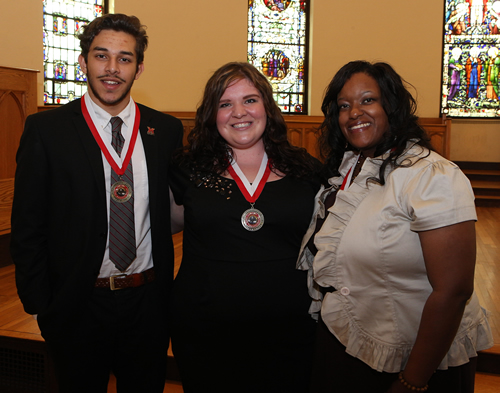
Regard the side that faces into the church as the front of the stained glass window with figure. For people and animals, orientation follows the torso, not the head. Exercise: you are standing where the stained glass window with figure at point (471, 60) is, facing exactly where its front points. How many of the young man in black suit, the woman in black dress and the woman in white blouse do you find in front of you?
3

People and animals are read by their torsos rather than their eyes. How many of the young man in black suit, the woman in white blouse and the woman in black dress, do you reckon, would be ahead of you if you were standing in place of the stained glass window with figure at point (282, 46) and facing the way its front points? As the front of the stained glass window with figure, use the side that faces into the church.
3

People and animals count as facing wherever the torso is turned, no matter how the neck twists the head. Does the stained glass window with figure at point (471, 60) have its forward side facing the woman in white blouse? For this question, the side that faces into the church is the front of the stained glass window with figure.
yes

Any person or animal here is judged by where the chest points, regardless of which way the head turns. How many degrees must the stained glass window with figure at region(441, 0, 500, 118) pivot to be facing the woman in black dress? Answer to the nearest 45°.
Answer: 0° — it already faces them

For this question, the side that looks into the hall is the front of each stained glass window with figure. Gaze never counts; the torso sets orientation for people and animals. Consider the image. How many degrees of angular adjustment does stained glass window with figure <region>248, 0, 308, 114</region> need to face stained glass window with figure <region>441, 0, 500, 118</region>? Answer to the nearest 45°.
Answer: approximately 90° to its left

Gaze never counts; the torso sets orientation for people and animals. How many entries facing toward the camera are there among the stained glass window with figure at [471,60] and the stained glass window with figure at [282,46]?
2

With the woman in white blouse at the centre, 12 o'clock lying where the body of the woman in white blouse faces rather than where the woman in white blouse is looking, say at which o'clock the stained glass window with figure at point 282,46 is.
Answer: The stained glass window with figure is roughly at 4 o'clock from the woman in white blouse.
